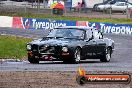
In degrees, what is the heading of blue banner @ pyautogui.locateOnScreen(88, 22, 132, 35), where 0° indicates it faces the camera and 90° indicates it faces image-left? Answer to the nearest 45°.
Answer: approximately 0°

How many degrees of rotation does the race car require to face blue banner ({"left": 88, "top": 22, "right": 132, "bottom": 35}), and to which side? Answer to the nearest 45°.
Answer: approximately 135° to its right

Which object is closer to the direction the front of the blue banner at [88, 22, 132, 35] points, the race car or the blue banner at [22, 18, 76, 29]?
the race car

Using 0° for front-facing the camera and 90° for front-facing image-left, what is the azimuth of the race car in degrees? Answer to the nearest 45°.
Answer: approximately 45°

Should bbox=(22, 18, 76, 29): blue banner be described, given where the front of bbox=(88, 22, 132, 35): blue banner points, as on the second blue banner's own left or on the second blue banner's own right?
on the second blue banner's own right

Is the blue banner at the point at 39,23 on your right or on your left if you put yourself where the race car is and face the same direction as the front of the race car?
on your right

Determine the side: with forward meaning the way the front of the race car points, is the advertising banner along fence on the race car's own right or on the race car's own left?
on the race car's own right
